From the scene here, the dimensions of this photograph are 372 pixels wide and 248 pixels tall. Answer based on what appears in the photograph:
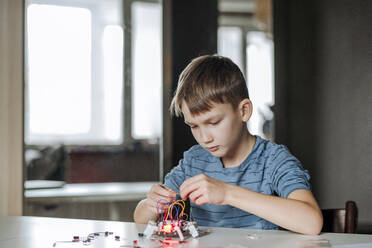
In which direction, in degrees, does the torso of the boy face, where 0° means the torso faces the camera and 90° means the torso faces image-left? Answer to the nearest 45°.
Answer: approximately 45°

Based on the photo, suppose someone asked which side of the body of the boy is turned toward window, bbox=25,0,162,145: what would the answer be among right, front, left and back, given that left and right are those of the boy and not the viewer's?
right

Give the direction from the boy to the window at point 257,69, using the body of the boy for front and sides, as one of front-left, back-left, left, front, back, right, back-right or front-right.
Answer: back-right
